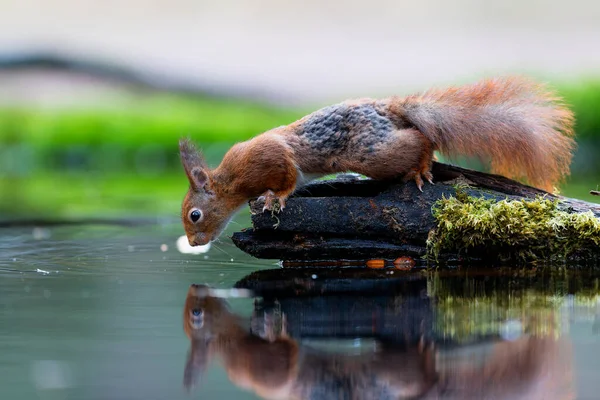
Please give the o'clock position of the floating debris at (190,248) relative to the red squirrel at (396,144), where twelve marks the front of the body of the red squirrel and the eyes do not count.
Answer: The floating debris is roughly at 1 o'clock from the red squirrel.

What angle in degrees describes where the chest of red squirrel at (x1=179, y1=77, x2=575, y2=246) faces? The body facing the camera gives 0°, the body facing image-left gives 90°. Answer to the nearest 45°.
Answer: approximately 90°
